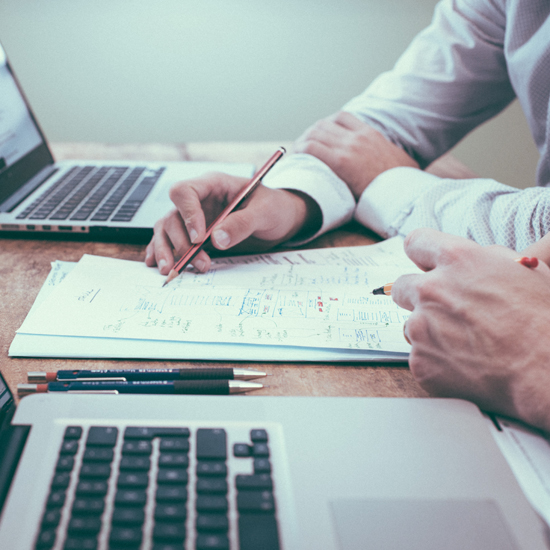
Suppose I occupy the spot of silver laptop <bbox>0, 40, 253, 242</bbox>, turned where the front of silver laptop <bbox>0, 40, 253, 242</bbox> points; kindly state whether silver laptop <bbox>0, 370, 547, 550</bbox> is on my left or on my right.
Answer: on my right

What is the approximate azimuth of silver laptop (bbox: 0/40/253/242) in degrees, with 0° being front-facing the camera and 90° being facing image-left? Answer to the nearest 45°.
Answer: approximately 270°
